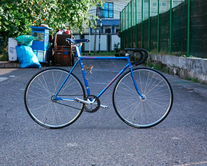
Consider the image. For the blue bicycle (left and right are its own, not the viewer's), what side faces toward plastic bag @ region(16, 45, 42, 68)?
left

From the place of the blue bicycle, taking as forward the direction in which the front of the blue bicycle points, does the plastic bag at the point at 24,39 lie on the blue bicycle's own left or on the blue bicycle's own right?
on the blue bicycle's own left

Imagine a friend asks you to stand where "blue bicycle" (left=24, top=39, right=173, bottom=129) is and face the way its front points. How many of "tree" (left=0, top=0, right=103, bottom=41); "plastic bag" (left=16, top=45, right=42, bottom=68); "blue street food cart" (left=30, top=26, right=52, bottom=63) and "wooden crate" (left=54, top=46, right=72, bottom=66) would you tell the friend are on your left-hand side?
4

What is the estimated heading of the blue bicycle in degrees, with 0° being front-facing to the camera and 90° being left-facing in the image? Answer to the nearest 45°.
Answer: approximately 270°

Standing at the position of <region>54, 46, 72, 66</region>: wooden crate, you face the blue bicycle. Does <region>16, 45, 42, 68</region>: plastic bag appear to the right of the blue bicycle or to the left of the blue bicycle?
right

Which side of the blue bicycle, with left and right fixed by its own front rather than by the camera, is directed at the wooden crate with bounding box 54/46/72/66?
left

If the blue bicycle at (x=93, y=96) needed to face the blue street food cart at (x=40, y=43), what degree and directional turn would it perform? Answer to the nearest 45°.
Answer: approximately 90° to its left
